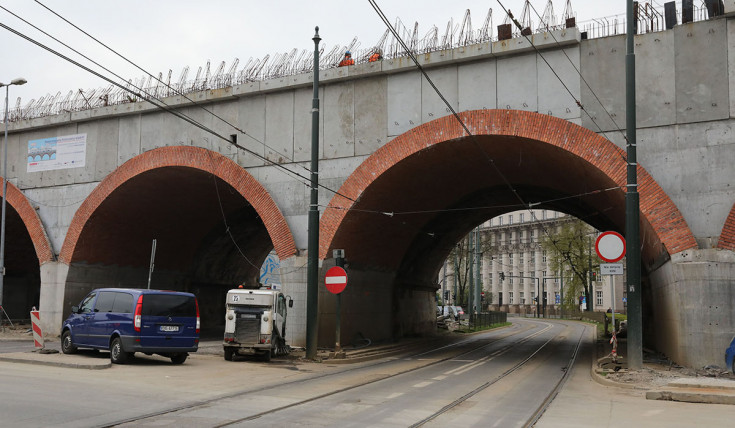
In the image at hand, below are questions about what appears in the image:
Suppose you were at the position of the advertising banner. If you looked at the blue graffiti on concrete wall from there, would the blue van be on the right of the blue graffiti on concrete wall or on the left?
right

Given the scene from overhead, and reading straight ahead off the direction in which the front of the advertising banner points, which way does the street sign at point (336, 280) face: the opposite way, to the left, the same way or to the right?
the same way

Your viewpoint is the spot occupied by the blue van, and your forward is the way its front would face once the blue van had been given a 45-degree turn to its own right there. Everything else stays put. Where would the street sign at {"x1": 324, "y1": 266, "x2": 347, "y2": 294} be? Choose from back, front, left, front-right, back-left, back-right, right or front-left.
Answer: right

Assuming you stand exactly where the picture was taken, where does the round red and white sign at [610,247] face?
facing the viewer

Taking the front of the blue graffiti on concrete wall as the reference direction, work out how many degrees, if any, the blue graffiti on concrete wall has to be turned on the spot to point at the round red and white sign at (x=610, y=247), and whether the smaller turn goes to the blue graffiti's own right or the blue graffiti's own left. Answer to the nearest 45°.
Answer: approximately 45° to the blue graffiti's own left

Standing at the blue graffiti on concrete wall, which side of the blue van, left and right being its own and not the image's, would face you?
right

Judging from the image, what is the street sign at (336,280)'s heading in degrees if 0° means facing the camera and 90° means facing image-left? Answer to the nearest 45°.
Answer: approximately 0°

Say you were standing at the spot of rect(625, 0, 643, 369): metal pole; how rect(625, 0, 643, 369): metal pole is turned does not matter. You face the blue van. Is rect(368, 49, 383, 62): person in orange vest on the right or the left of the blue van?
right

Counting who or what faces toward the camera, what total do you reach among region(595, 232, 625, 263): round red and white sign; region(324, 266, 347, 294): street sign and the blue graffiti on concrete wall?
3

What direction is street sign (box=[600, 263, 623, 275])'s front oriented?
toward the camera

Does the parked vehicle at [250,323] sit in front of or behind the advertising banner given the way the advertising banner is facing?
in front
